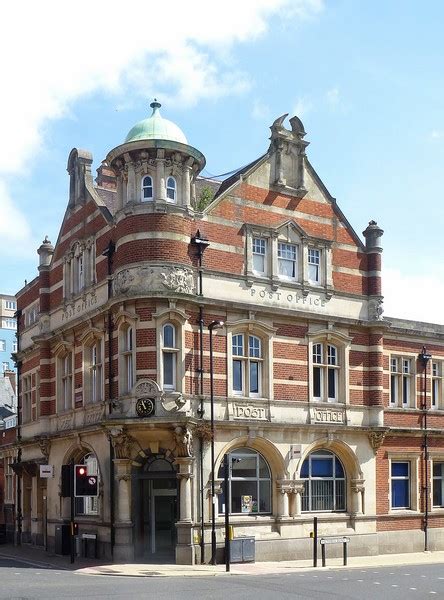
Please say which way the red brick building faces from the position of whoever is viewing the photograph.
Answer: facing the viewer

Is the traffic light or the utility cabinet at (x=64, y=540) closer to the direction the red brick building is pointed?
the traffic light
